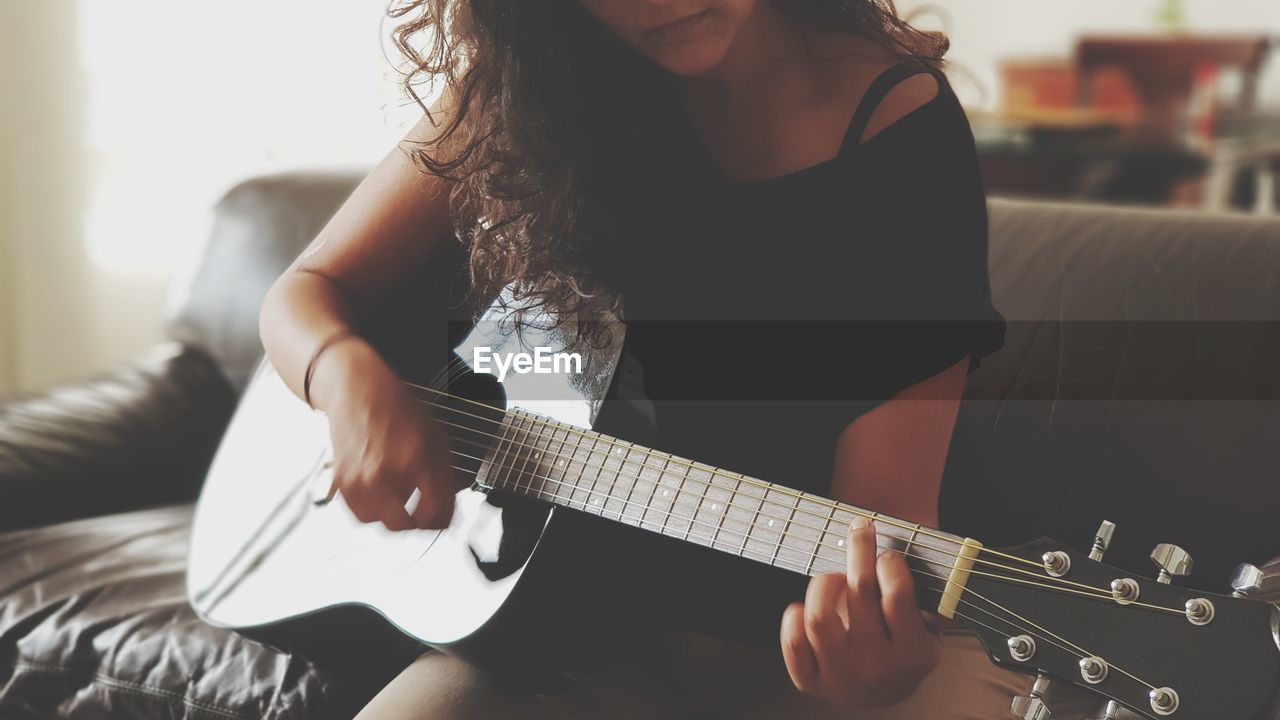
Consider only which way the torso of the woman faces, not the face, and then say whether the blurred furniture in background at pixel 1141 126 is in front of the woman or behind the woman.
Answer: behind

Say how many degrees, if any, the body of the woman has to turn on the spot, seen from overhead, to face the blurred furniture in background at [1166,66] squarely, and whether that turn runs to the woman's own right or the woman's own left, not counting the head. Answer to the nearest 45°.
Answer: approximately 135° to the woman's own left

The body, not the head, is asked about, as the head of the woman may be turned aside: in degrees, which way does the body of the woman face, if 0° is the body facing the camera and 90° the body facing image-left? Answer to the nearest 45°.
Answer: approximately 0°
